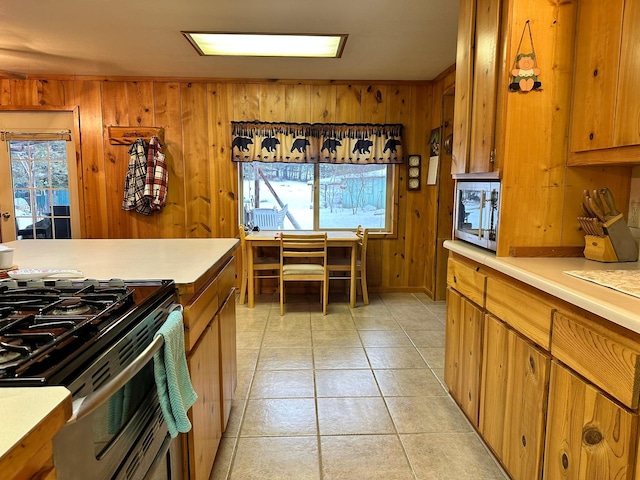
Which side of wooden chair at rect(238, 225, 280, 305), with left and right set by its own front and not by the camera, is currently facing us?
right

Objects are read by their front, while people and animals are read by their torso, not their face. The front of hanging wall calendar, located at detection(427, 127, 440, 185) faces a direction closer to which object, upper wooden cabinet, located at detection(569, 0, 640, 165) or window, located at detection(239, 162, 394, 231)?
the window

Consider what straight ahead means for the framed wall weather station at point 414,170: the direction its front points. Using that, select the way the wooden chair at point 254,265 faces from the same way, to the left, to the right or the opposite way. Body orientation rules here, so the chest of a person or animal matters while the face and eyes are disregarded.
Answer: to the left

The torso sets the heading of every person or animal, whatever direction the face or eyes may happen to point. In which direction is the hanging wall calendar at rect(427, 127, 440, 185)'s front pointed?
to the viewer's left

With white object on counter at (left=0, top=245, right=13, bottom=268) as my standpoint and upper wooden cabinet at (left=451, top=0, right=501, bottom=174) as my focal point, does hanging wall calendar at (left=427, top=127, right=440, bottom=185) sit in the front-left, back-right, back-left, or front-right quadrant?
front-left

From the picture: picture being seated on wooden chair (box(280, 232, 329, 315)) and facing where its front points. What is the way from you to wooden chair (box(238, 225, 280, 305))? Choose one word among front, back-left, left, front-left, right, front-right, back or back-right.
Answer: front-left

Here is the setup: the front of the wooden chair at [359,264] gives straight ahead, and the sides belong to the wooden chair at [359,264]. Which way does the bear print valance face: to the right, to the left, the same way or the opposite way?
to the left

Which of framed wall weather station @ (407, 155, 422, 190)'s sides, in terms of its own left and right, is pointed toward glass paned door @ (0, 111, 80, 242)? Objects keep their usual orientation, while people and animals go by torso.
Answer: right

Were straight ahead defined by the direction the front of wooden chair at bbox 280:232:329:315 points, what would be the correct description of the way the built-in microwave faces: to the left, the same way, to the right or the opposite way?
to the left

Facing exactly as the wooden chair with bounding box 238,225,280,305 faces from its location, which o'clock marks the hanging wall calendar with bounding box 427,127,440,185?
The hanging wall calendar is roughly at 12 o'clock from the wooden chair.

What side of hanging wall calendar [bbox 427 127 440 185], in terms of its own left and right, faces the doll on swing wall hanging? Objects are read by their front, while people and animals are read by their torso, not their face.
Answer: left

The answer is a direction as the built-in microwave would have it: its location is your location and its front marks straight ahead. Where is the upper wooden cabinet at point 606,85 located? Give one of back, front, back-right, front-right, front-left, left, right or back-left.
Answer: left

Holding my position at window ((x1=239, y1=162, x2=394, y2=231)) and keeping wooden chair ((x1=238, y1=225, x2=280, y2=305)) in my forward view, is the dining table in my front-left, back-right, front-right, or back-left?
front-left

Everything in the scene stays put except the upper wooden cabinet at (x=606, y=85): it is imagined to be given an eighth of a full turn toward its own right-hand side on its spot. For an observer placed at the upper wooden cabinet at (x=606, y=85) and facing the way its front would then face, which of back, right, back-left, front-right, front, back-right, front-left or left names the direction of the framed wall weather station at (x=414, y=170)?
front-right

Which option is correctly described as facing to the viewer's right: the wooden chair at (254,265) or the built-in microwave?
the wooden chair

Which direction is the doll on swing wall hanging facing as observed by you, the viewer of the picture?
facing the viewer
